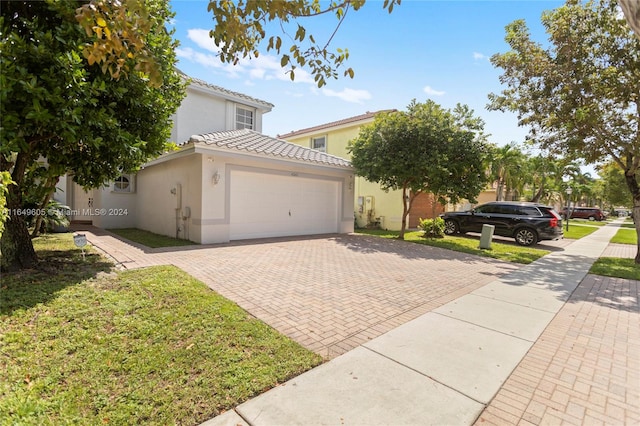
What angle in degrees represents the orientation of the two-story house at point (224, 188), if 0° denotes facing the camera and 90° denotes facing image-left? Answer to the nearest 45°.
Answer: approximately 315°

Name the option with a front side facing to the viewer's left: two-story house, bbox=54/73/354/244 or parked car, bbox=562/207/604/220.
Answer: the parked car

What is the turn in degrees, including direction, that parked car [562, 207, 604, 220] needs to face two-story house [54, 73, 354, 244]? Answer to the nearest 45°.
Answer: approximately 90° to its left

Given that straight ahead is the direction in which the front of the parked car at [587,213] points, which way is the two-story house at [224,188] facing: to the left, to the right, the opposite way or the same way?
the opposite way

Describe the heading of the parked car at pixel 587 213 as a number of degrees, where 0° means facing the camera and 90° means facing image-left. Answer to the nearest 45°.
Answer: approximately 90°

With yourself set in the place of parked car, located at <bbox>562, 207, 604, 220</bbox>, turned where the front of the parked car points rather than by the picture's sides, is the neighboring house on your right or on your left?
on your left

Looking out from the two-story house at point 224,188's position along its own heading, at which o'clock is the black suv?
The black suv is roughly at 11 o'clock from the two-story house.

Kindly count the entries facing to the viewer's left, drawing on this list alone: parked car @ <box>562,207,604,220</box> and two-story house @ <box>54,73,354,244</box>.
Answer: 1

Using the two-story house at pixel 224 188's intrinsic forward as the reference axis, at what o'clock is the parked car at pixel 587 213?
The parked car is roughly at 10 o'clock from the two-story house.
